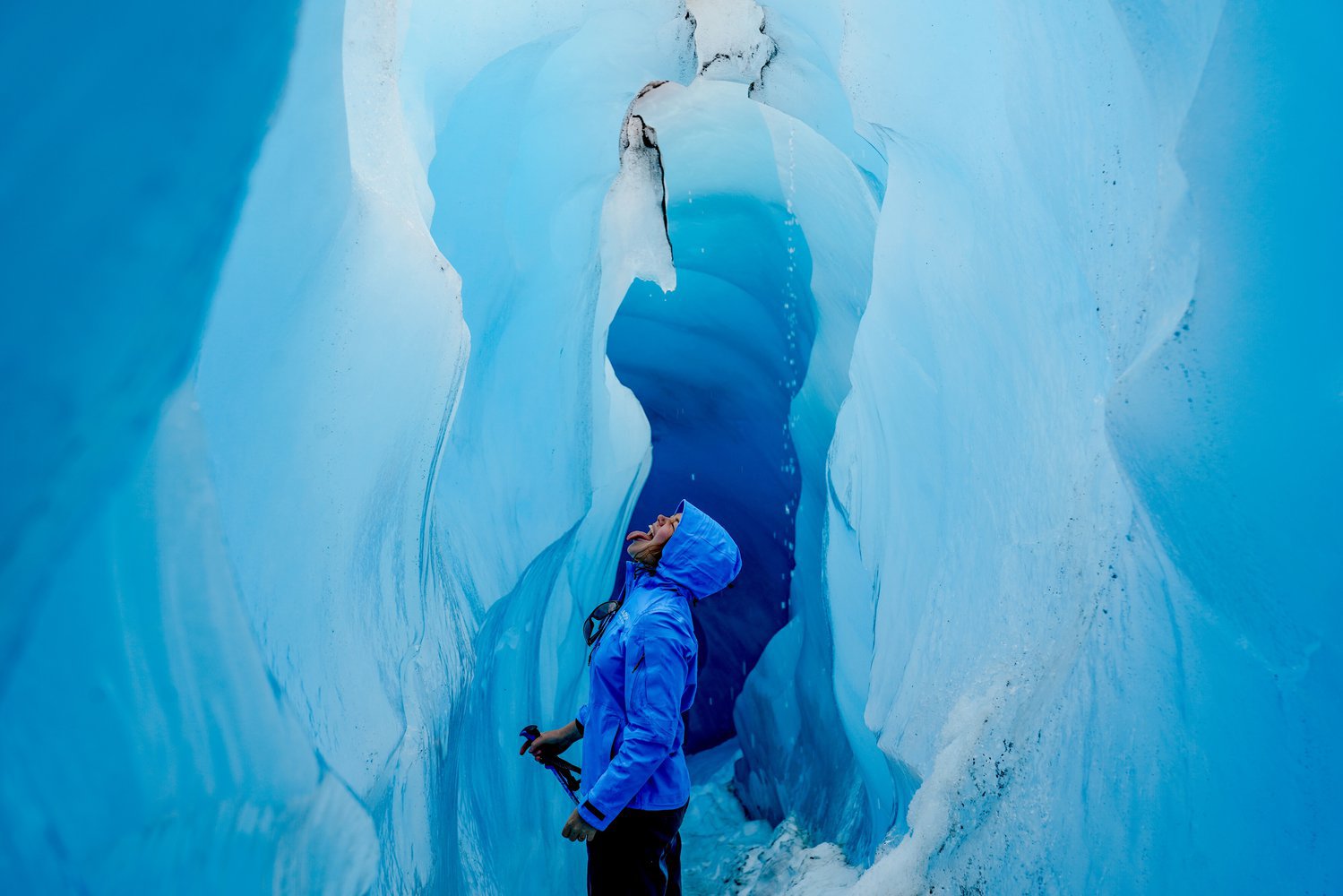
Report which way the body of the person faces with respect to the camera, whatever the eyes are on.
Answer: to the viewer's left

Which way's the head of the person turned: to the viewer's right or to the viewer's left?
to the viewer's left
